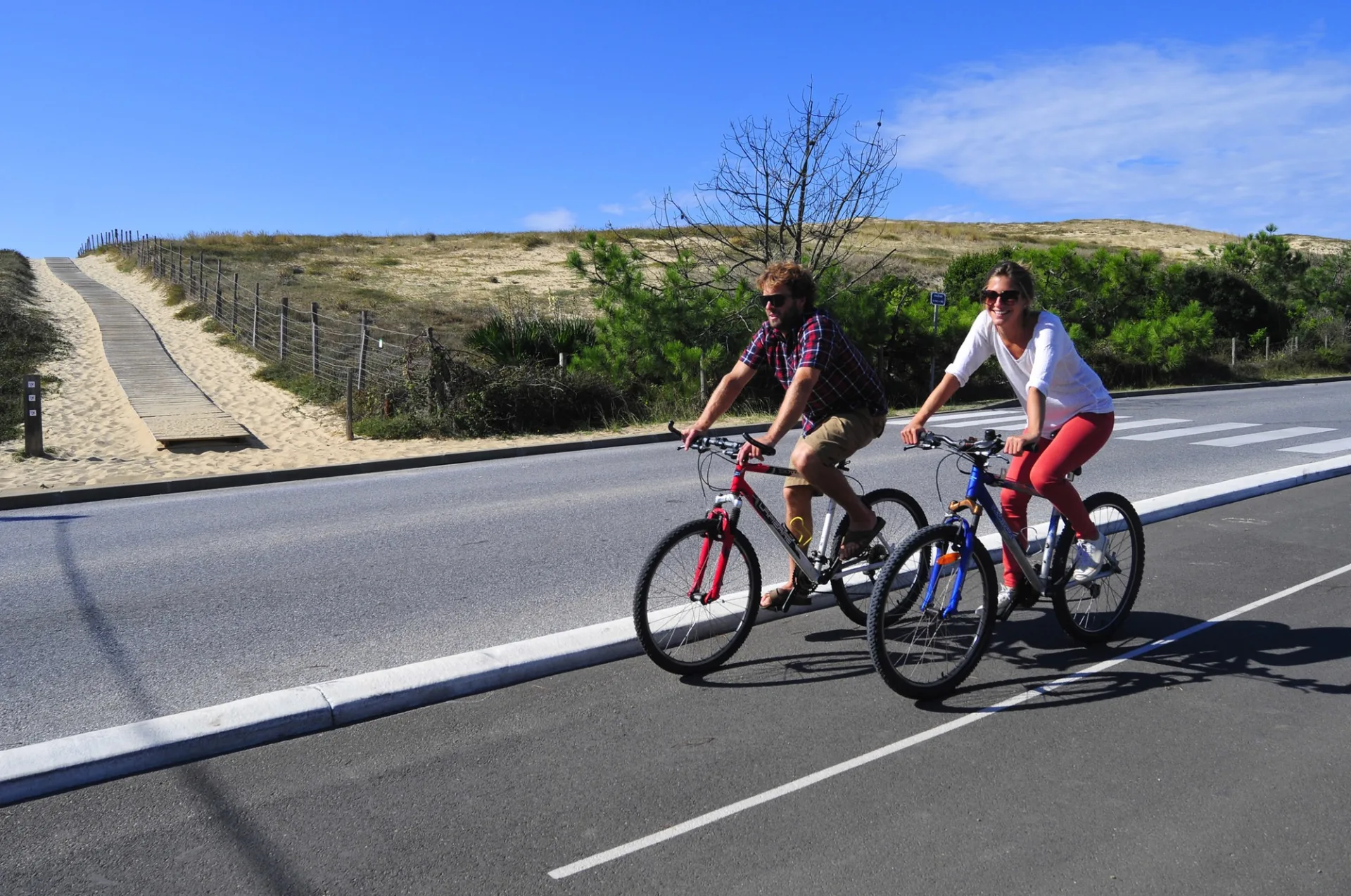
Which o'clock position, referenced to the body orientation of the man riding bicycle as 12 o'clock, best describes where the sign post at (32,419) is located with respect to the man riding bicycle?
The sign post is roughly at 3 o'clock from the man riding bicycle.

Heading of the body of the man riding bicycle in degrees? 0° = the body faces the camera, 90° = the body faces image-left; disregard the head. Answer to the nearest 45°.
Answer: approximately 45°

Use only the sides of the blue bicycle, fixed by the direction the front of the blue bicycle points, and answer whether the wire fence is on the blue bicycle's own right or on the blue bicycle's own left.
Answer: on the blue bicycle's own right

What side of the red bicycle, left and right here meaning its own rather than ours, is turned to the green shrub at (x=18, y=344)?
right

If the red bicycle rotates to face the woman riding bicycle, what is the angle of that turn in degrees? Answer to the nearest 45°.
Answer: approximately 135° to its left

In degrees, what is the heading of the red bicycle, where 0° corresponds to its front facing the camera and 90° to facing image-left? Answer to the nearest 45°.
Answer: approximately 45°

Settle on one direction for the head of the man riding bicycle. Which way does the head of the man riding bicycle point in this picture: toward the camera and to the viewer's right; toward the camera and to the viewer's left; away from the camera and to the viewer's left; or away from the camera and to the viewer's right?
toward the camera and to the viewer's left

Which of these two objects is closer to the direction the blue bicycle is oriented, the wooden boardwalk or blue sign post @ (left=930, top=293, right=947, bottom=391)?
the wooden boardwalk

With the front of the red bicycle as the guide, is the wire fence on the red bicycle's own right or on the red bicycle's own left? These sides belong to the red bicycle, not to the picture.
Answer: on the red bicycle's own right

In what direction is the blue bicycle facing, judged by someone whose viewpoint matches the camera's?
facing the viewer and to the left of the viewer

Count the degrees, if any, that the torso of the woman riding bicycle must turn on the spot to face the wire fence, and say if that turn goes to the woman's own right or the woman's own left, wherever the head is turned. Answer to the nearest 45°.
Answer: approximately 90° to the woman's own right

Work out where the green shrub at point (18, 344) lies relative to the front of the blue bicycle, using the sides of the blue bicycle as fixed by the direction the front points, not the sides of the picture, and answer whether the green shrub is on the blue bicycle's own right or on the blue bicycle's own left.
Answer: on the blue bicycle's own right
